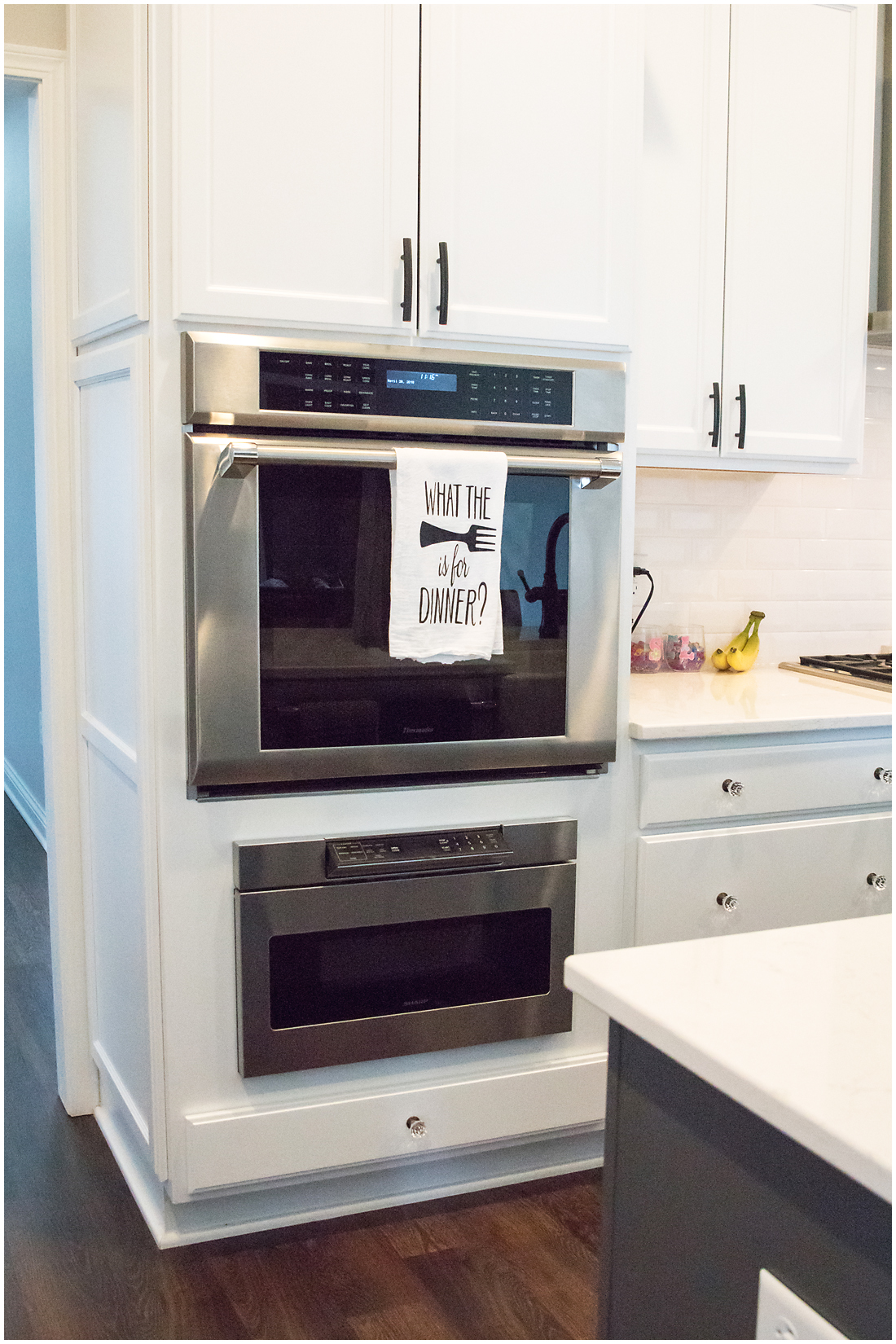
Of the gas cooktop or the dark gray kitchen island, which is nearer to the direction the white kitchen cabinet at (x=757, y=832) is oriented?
the dark gray kitchen island

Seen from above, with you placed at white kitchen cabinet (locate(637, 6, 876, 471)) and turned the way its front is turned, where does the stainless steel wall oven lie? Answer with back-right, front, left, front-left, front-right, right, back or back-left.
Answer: right

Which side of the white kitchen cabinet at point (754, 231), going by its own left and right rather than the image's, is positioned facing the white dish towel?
right

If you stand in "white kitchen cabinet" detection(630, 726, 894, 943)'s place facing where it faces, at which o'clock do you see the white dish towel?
The white dish towel is roughly at 3 o'clock from the white kitchen cabinet.

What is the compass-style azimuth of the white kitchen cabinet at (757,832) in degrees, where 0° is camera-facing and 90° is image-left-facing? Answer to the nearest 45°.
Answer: approximately 315°

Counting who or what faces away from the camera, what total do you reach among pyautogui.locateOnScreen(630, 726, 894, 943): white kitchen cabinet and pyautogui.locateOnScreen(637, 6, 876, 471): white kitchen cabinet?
0

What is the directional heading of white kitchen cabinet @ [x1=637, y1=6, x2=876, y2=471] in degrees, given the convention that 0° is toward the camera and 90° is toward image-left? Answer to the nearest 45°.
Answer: approximately 315°

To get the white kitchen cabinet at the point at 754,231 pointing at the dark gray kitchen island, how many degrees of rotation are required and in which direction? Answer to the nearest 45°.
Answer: approximately 45° to its right

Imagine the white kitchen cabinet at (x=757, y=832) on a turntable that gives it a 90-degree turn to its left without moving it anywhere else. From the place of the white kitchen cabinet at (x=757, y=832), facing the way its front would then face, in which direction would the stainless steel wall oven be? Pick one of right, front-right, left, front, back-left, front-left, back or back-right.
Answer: back
